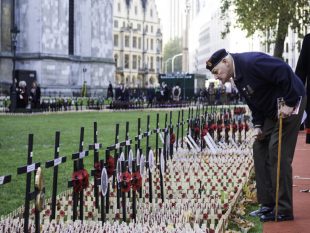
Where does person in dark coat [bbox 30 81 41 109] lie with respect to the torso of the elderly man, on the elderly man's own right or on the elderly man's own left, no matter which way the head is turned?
on the elderly man's own right

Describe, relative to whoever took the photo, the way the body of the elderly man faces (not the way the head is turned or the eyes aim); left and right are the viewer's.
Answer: facing to the left of the viewer

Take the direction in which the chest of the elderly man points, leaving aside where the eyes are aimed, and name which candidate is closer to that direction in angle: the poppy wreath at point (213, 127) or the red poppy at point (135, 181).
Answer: the red poppy

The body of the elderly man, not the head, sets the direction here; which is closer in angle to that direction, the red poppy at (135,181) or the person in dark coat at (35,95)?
the red poppy

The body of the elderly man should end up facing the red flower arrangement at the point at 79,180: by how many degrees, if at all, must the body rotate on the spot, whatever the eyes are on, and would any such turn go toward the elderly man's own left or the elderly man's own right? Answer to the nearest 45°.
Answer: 0° — they already face it

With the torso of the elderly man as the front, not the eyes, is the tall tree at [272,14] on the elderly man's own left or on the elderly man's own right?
on the elderly man's own right
